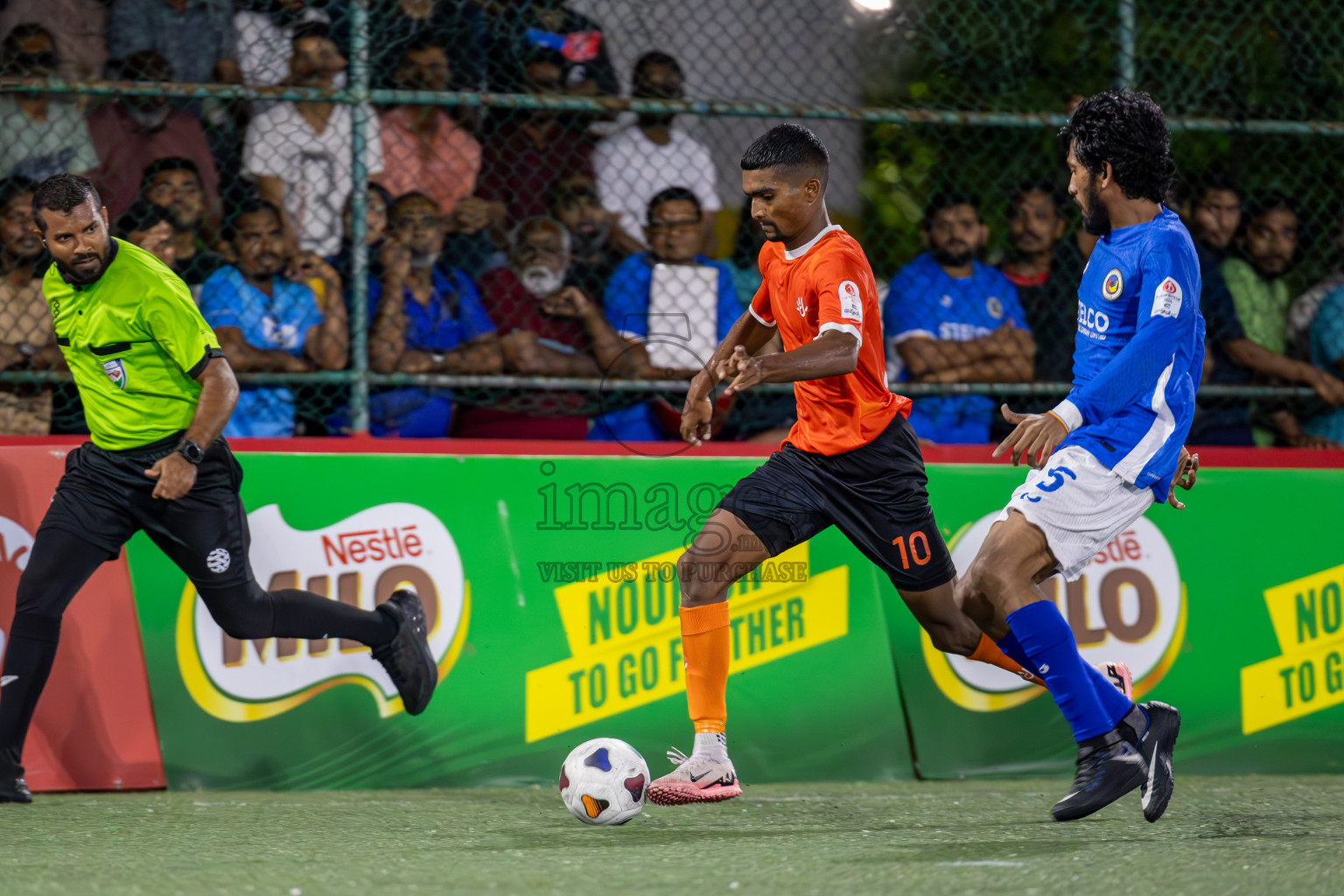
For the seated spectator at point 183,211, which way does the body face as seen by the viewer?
toward the camera

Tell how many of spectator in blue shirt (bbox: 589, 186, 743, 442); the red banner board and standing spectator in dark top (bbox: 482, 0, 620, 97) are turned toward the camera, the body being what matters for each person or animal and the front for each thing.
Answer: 3

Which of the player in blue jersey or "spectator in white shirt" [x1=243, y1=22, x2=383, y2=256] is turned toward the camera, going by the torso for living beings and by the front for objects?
the spectator in white shirt

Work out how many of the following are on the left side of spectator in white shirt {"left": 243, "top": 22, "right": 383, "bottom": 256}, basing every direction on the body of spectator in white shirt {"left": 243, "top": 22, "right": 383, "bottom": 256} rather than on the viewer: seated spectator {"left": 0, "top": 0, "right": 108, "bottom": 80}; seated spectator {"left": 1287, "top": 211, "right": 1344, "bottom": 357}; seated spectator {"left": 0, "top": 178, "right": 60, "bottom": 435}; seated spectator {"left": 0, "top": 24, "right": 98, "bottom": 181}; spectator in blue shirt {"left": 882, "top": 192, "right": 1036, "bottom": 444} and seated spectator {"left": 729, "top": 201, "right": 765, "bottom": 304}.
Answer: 3

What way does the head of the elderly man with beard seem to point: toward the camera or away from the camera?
toward the camera

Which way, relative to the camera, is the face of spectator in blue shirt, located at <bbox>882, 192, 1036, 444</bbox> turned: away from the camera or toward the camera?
toward the camera

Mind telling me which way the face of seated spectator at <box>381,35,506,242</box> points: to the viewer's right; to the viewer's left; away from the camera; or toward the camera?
toward the camera

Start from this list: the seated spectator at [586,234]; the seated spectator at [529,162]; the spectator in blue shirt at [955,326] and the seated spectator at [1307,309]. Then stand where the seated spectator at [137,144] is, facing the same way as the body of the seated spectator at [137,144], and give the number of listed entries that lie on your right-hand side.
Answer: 0

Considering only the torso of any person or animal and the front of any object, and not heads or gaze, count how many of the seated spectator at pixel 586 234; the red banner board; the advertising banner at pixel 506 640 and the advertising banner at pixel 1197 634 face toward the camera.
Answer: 4

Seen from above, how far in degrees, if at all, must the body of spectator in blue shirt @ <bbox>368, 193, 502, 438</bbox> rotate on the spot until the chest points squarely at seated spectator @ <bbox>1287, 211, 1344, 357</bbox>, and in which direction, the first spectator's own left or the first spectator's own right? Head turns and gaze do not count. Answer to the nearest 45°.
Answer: approximately 90° to the first spectator's own left

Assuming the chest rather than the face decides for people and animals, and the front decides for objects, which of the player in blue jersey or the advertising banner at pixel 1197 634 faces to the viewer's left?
the player in blue jersey

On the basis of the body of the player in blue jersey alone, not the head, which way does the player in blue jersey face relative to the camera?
to the viewer's left

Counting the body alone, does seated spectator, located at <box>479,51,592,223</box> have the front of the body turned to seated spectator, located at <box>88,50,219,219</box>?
no

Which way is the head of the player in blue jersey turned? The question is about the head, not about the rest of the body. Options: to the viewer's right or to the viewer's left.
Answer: to the viewer's left

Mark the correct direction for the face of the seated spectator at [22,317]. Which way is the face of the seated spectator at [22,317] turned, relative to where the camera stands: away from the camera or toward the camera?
toward the camera

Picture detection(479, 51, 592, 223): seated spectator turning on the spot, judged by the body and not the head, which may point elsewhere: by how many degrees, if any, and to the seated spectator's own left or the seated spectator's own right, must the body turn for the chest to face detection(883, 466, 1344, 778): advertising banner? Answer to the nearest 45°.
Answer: approximately 90° to the seated spectator's own left

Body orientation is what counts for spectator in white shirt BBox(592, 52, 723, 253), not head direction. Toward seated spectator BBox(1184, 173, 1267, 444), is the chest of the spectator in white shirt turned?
no

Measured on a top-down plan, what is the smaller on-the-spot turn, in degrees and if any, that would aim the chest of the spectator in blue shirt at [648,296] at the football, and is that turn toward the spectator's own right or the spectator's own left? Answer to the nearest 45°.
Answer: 0° — they already face it

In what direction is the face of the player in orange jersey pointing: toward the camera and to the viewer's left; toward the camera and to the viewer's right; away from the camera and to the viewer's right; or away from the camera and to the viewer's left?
toward the camera and to the viewer's left

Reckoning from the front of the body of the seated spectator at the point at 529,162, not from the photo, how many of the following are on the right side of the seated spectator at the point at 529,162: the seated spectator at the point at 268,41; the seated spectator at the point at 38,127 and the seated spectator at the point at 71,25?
3

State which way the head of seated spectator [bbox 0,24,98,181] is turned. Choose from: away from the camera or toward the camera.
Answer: toward the camera

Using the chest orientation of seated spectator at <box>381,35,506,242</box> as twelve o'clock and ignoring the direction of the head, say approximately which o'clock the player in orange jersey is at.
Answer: The player in orange jersey is roughly at 11 o'clock from the seated spectator.

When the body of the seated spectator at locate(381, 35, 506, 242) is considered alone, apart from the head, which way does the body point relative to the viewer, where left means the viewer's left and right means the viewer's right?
facing the viewer
